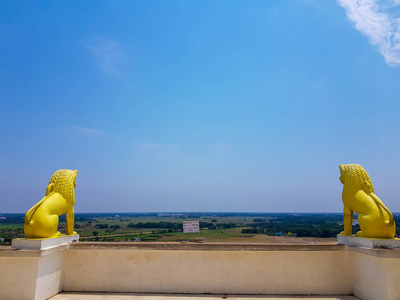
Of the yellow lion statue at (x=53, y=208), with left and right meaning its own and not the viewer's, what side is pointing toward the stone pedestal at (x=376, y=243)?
right

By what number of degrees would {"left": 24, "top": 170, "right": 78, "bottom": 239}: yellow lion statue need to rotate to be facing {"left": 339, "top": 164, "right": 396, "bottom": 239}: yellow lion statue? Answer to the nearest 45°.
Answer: approximately 90° to its right

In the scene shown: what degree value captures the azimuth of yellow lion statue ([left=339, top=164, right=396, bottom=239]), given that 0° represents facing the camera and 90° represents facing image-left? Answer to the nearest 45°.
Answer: approximately 135°

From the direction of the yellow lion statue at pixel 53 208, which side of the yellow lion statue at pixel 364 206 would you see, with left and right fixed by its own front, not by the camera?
left

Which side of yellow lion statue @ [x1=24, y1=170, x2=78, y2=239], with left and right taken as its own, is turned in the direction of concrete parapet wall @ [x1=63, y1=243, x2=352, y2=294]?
right

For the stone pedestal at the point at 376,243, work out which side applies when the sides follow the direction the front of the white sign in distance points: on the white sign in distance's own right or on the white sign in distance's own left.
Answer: on the white sign in distance's own left

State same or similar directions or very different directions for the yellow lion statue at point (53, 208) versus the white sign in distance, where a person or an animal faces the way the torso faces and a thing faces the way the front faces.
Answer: very different directions

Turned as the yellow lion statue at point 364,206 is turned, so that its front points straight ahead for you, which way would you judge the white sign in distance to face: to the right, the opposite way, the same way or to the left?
the opposite way

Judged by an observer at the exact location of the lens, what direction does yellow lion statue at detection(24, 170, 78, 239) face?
facing away from the viewer and to the right of the viewer
